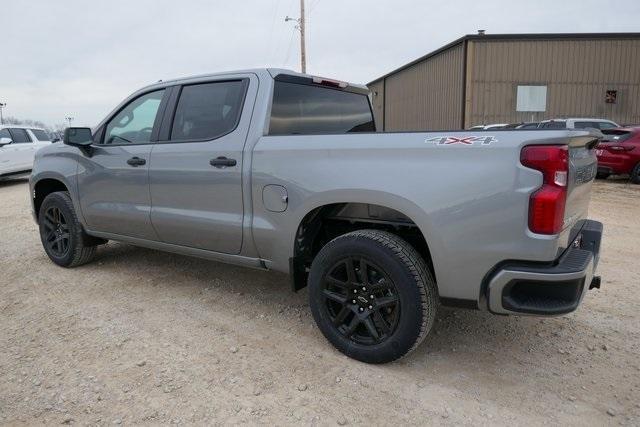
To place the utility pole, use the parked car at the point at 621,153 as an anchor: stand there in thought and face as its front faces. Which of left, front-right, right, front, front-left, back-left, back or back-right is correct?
left

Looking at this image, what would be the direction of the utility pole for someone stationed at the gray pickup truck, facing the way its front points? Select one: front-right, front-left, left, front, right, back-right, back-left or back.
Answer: front-right

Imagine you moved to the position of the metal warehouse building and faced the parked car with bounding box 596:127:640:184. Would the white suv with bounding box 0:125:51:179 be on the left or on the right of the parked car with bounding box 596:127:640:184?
right

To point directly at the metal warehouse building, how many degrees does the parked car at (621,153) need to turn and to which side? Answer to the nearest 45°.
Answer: approximately 45° to its left

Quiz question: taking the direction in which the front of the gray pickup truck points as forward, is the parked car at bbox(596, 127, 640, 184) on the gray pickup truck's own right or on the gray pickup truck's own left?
on the gray pickup truck's own right

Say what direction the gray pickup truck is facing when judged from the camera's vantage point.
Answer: facing away from the viewer and to the left of the viewer

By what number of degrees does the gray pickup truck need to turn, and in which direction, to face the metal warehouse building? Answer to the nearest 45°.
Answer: approximately 90° to its right

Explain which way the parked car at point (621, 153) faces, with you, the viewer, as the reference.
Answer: facing away from the viewer and to the right of the viewer

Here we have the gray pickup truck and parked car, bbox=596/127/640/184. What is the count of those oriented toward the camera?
0
